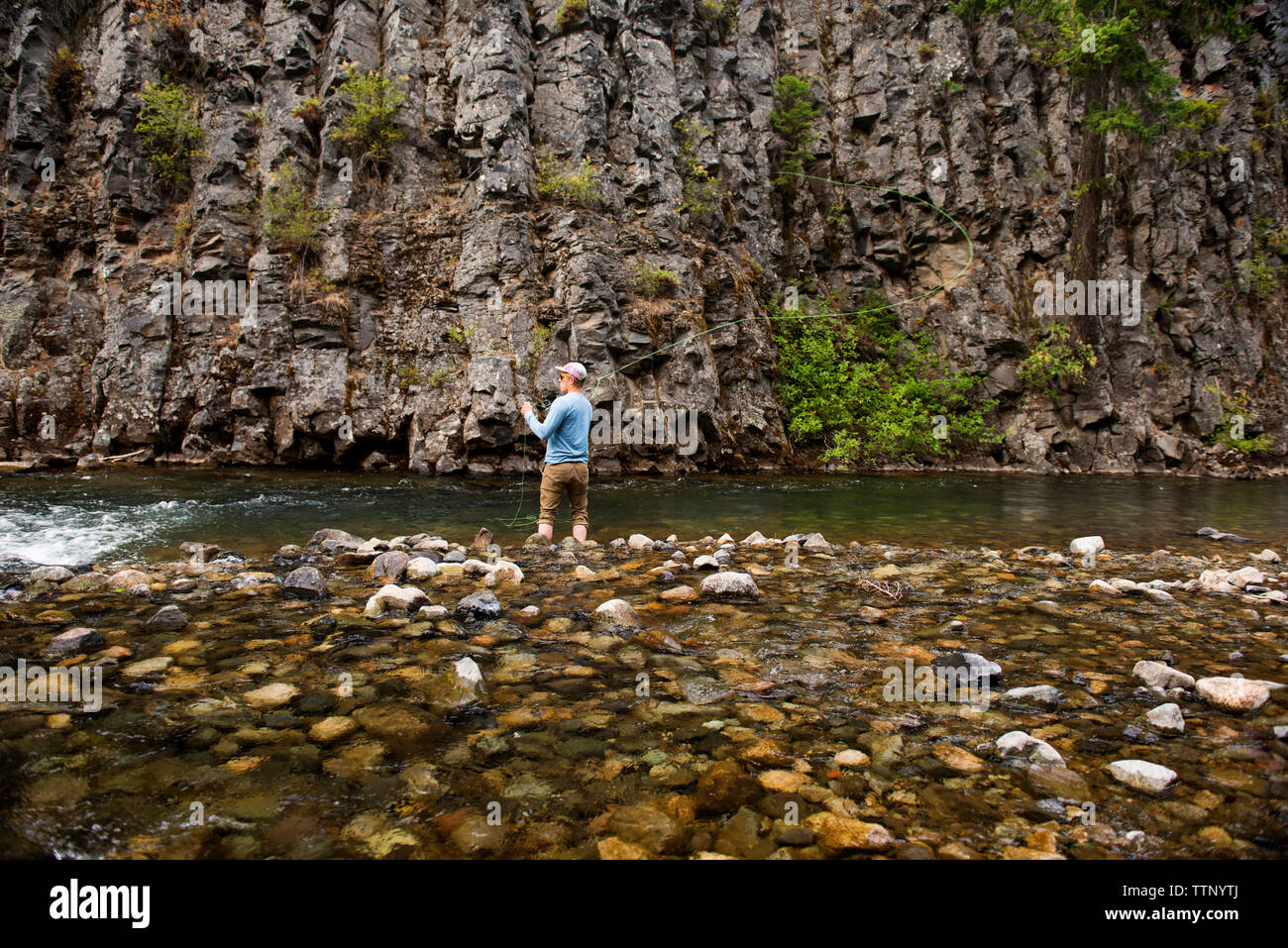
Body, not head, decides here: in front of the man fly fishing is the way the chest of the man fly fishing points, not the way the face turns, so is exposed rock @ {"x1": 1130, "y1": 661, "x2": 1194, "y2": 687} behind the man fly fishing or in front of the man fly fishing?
behind

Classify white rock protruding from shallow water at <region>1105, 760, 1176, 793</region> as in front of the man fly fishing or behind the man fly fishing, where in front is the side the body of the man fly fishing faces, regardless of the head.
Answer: behind

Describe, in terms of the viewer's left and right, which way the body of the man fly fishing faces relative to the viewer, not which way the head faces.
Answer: facing away from the viewer and to the left of the viewer

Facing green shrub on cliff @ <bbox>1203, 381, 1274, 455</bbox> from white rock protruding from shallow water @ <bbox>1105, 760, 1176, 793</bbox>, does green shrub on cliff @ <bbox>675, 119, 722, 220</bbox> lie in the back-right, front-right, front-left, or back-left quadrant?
front-left

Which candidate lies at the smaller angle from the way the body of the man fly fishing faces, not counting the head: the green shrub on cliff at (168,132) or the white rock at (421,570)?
the green shrub on cliff

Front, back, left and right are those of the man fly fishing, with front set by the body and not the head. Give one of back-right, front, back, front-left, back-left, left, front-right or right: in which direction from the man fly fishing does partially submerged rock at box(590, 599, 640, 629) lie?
back-left
